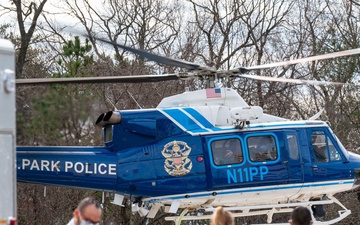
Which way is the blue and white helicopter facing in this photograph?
to the viewer's right

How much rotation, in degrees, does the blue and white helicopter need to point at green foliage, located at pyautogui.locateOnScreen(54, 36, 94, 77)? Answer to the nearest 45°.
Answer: approximately 135° to its left
